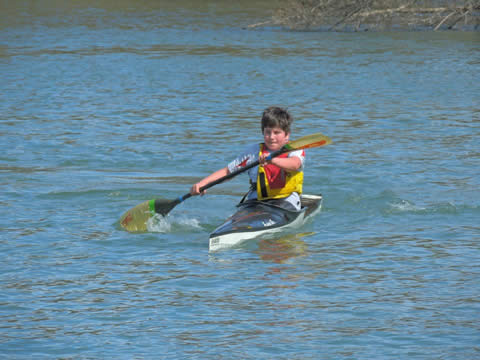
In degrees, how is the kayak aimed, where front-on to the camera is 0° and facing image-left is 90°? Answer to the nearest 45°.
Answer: approximately 45°

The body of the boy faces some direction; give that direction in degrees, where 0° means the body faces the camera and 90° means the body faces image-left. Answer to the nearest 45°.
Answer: approximately 45°
